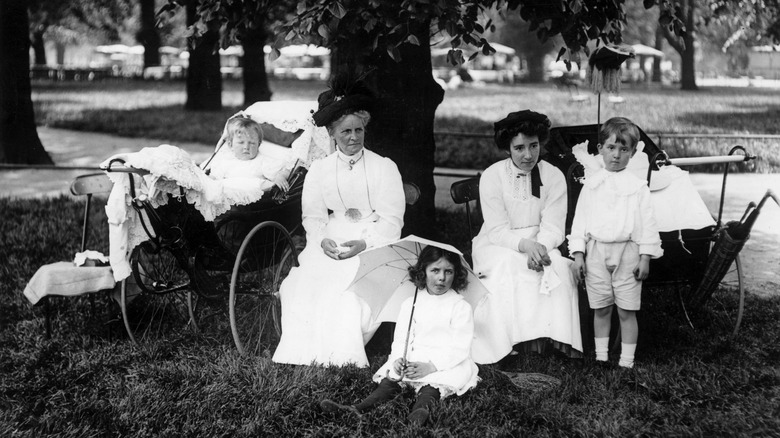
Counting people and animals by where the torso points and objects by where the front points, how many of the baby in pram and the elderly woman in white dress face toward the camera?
2

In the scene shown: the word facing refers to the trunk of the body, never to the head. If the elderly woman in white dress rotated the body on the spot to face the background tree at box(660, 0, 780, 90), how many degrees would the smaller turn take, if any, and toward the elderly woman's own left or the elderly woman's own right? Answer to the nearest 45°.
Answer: approximately 135° to the elderly woman's own left

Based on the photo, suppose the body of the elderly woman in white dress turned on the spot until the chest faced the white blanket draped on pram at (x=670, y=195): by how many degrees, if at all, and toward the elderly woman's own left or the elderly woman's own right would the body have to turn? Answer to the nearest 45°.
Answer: approximately 90° to the elderly woman's own left

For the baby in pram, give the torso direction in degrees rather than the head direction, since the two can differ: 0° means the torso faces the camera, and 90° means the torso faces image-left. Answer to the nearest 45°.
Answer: approximately 0°

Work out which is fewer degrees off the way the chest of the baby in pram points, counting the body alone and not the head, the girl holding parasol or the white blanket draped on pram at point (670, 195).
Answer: the girl holding parasol

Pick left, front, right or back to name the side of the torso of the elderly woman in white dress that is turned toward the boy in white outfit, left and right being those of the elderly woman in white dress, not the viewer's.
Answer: left

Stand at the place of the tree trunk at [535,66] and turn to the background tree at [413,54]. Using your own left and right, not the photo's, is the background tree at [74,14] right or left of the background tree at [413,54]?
right

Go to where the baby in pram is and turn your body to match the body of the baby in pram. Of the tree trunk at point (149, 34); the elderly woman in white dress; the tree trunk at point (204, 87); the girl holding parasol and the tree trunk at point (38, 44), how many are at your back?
3

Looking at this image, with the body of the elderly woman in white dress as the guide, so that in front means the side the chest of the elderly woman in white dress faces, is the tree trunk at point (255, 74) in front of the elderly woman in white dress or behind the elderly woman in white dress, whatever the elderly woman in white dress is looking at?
behind

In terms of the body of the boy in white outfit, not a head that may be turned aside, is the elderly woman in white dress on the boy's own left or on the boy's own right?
on the boy's own right

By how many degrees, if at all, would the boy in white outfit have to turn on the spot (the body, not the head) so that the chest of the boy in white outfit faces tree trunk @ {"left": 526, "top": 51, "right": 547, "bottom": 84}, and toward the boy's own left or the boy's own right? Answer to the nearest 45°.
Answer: approximately 180°

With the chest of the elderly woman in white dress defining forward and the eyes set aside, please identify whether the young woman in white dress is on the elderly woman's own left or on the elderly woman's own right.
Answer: on the elderly woman's own left
